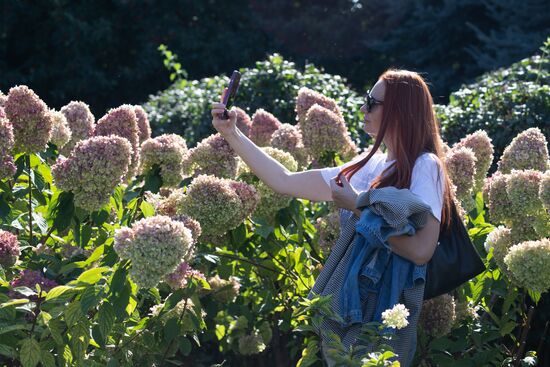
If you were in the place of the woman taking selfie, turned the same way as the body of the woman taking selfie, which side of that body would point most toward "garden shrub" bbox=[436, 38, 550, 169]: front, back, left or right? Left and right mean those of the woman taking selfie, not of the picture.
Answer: right

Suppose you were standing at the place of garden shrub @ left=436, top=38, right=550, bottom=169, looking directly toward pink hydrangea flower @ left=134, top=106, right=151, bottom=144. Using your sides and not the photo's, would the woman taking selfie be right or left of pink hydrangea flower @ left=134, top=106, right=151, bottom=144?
left

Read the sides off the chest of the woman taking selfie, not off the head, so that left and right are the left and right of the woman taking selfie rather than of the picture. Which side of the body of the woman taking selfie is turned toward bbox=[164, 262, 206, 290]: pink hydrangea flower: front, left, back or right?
front

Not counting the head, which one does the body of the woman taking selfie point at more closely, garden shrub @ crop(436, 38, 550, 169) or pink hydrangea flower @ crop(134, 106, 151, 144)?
the pink hydrangea flower

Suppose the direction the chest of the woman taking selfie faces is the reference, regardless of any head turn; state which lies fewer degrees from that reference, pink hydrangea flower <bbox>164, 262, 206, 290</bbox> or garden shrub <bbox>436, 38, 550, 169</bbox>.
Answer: the pink hydrangea flower

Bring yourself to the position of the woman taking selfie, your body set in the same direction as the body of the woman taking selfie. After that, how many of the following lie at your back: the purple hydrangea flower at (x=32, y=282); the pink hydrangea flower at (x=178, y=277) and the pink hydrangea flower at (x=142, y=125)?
0

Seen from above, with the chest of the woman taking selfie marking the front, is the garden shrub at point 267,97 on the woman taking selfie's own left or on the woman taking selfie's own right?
on the woman taking selfie's own right

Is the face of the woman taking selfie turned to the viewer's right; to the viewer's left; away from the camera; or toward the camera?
to the viewer's left

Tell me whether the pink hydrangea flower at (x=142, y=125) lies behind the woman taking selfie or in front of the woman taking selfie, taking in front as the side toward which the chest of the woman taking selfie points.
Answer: in front

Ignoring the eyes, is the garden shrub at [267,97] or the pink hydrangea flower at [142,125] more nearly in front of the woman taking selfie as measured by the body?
the pink hydrangea flower

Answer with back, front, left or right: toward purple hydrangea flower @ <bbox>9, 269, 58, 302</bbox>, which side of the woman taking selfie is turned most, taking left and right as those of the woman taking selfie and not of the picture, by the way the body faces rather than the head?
front

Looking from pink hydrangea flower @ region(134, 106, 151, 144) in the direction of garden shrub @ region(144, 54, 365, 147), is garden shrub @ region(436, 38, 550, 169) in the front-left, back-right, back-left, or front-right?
front-right

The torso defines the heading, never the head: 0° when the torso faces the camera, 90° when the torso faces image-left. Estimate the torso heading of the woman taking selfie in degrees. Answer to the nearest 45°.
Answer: approximately 90°

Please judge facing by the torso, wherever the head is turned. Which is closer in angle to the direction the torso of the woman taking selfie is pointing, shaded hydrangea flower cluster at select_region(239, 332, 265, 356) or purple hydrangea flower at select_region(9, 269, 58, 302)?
the purple hydrangea flower
